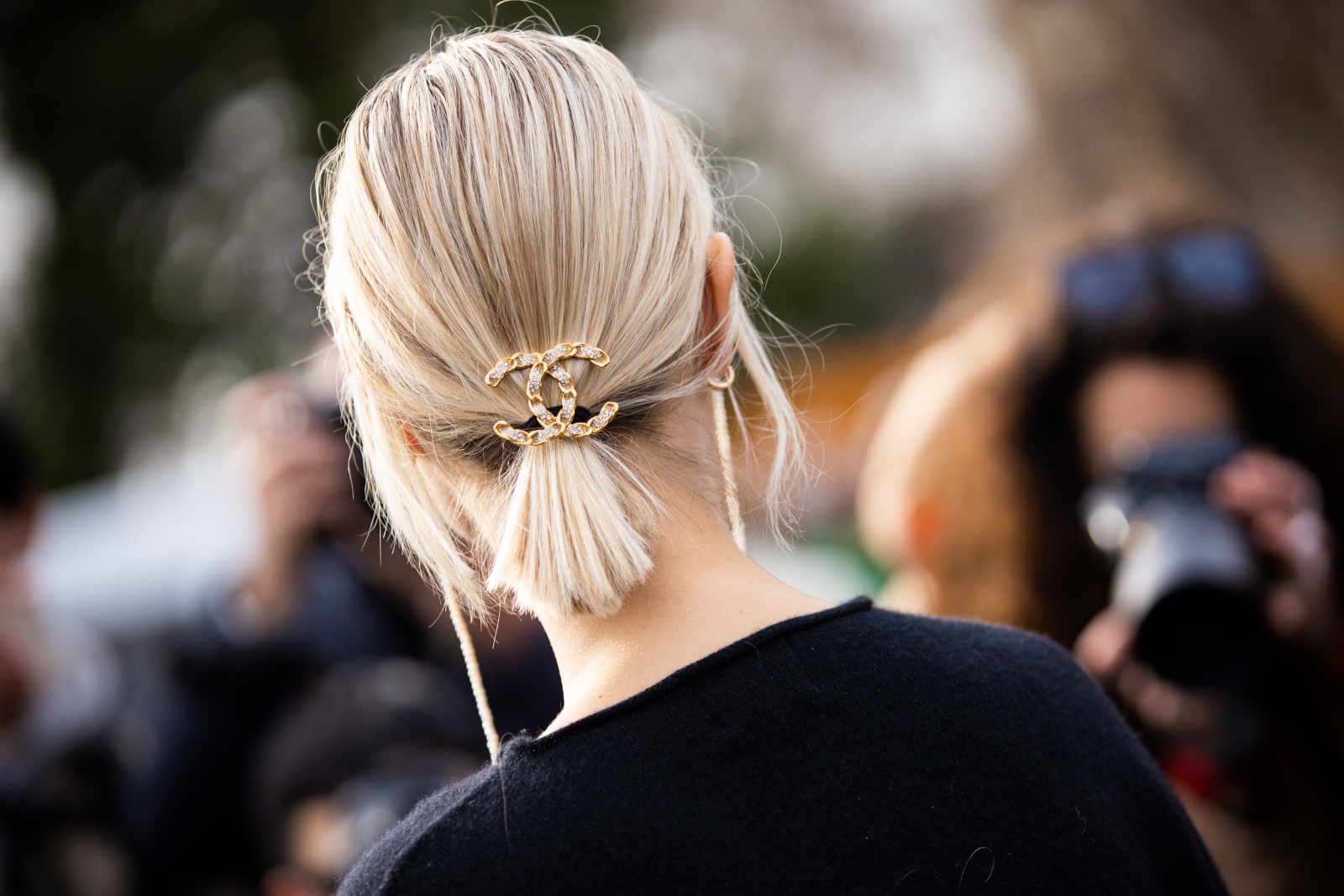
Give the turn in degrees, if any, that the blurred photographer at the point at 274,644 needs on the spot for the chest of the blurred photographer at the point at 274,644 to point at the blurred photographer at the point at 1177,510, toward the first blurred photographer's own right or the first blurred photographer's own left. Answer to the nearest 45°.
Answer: approximately 45° to the first blurred photographer's own left

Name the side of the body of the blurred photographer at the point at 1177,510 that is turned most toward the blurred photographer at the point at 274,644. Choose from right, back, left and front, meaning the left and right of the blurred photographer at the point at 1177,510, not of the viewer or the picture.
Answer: right

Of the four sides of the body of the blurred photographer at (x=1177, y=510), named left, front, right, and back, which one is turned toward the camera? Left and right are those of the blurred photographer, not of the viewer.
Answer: front

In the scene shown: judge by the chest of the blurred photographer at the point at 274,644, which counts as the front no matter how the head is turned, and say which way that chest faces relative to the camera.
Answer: toward the camera

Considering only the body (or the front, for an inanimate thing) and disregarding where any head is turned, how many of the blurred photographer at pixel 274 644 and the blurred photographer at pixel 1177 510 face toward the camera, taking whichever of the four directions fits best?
2
